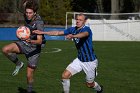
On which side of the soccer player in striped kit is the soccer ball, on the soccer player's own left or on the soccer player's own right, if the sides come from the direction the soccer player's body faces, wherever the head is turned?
on the soccer player's own right

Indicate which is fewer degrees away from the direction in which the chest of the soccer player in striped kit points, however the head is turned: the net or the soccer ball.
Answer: the soccer ball

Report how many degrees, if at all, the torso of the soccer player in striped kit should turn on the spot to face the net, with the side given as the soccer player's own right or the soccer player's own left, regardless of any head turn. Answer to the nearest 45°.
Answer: approximately 135° to the soccer player's own right

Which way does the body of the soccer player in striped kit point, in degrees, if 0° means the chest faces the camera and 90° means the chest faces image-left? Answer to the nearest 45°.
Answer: approximately 45°
